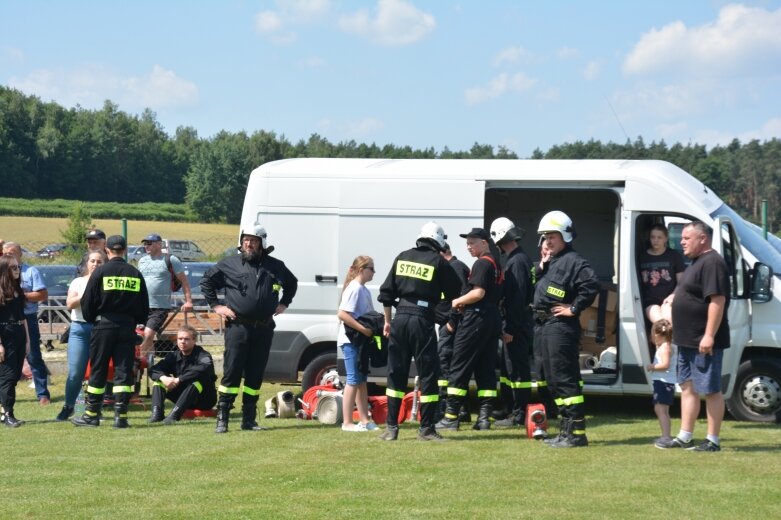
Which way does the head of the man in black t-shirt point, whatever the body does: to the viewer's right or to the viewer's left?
to the viewer's left

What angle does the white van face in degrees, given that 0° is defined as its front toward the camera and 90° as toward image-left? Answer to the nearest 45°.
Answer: approximately 270°

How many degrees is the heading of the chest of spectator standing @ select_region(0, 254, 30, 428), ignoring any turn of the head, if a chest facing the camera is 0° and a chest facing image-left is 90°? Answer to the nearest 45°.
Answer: approximately 315°

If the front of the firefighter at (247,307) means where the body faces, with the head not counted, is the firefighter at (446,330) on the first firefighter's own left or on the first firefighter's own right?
on the first firefighter's own left

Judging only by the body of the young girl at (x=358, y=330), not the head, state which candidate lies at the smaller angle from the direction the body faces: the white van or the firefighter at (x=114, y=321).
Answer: the white van

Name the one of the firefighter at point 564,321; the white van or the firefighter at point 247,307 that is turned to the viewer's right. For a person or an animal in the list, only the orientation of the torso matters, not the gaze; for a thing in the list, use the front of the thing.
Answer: the white van

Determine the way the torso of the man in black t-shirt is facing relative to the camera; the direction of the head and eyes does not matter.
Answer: to the viewer's left

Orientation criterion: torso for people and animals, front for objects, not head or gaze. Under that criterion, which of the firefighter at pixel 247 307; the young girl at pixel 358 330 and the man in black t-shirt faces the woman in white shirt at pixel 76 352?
the man in black t-shirt

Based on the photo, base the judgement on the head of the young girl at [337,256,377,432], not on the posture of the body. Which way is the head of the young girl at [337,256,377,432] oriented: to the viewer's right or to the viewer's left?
to the viewer's right

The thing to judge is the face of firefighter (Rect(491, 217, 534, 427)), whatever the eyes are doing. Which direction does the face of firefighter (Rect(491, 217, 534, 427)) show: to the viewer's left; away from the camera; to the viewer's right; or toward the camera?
to the viewer's left

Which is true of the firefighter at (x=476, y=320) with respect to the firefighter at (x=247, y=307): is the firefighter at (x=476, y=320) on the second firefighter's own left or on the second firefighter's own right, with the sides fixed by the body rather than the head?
on the second firefighter's own left

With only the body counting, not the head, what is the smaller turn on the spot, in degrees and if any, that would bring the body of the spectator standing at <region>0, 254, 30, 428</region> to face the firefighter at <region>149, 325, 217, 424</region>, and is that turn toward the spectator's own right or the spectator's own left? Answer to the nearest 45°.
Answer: approximately 45° to the spectator's own left

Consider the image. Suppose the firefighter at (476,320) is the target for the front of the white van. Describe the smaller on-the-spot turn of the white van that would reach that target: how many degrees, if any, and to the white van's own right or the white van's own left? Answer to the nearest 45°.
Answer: approximately 90° to the white van's own right

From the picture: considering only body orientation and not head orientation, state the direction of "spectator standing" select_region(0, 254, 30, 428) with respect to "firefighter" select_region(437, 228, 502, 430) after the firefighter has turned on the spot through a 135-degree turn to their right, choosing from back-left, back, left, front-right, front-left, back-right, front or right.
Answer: back-left

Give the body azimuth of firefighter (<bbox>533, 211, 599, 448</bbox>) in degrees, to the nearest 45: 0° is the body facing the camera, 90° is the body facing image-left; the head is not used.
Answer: approximately 45°
